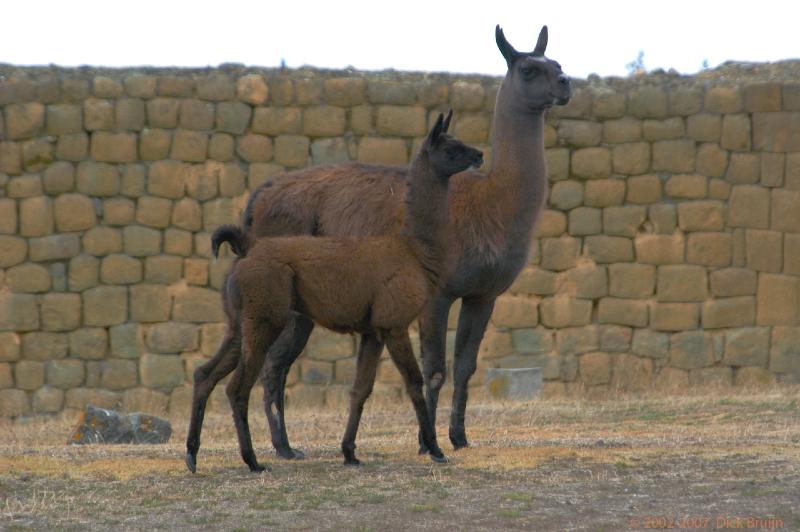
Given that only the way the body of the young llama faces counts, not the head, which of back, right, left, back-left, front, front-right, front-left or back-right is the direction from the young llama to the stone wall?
left

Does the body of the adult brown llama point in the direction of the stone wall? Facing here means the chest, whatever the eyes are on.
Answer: no

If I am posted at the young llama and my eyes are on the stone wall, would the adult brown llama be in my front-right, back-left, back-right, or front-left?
front-right

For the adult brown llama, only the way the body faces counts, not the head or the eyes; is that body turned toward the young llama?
no

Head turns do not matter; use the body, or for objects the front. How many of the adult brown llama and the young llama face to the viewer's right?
2

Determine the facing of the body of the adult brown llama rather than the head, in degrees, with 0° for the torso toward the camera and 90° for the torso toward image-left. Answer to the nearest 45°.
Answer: approximately 270°

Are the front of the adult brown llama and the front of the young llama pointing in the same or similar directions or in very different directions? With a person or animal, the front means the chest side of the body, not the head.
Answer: same or similar directions

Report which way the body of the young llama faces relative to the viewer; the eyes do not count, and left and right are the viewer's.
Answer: facing to the right of the viewer
